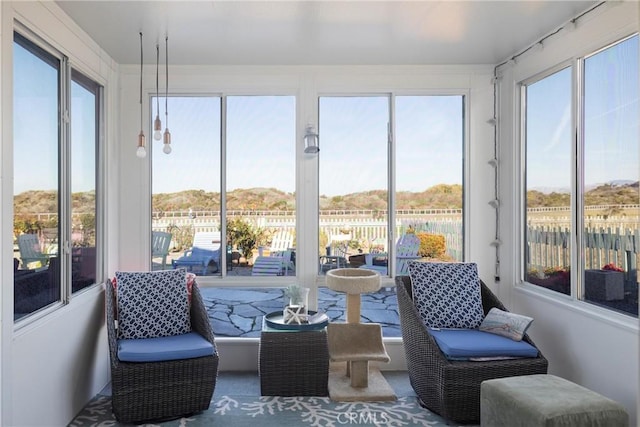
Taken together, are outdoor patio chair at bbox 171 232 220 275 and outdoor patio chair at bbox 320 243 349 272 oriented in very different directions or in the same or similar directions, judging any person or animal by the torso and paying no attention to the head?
same or similar directions

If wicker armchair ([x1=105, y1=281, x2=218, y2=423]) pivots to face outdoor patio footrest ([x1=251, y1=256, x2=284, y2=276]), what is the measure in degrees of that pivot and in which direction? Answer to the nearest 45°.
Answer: approximately 135° to its left

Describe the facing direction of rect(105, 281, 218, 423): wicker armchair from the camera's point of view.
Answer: facing the viewer

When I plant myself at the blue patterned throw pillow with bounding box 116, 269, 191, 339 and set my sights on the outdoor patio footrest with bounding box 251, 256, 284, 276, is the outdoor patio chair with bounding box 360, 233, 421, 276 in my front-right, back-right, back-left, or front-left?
front-right

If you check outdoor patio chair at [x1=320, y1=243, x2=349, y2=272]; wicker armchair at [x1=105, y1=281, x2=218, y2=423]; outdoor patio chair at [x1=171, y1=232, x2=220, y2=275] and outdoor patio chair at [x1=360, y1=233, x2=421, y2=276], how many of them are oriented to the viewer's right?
0

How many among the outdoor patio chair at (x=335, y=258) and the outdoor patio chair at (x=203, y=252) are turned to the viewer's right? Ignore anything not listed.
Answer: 0

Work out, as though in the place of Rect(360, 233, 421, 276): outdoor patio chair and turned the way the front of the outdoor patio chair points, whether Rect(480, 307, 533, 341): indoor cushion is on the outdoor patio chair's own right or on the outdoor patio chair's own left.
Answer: on the outdoor patio chair's own left
